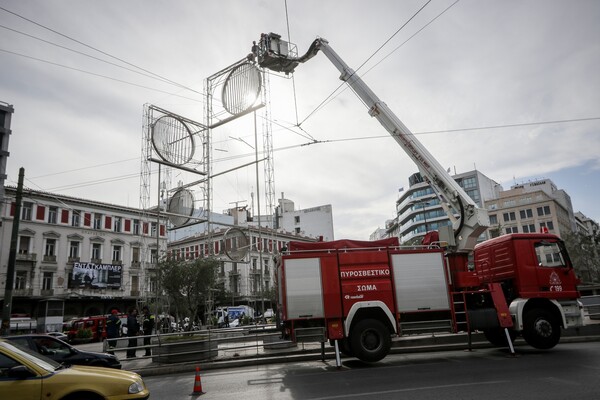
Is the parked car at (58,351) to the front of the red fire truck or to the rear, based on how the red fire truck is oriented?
to the rear

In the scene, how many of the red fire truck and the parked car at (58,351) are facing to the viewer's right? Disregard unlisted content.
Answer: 2

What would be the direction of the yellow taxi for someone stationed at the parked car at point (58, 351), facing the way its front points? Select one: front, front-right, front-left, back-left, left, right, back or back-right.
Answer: right

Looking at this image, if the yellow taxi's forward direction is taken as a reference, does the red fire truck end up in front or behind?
in front

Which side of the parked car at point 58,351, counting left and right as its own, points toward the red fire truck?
front

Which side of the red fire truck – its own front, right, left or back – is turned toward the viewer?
right

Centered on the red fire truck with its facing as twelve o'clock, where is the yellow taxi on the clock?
The yellow taxi is roughly at 4 o'clock from the red fire truck.

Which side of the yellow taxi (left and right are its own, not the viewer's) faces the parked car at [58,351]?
left

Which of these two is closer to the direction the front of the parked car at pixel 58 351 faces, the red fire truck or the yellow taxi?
the red fire truck

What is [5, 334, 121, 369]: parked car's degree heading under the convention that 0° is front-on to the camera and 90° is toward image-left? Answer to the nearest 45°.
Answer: approximately 270°

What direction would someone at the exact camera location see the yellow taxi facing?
facing to the right of the viewer
